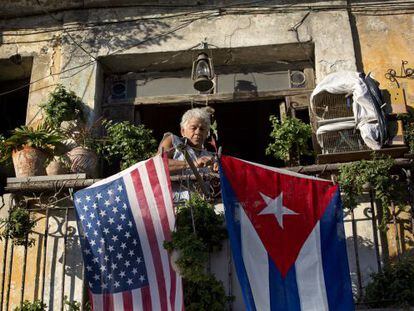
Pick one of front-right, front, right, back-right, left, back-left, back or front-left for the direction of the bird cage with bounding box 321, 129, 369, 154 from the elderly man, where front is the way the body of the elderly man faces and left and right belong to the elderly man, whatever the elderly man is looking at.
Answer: front-left

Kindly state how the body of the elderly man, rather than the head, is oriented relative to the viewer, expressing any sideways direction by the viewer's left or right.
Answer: facing the viewer and to the right of the viewer

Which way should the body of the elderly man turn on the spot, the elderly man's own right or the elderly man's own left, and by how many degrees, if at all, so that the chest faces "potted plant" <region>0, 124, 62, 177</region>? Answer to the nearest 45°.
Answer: approximately 135° to the elderly man's own right

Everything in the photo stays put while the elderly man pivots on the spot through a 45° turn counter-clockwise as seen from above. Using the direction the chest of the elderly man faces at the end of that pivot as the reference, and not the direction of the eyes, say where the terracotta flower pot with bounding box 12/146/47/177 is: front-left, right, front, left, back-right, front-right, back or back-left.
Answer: back

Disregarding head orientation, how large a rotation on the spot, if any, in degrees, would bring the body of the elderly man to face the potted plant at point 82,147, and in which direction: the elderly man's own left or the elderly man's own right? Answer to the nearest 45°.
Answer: approximately 135° to the elderly man's own right
